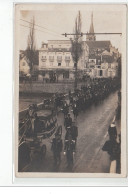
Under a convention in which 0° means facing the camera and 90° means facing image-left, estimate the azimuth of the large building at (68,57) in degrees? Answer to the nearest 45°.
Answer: approximately 0°
